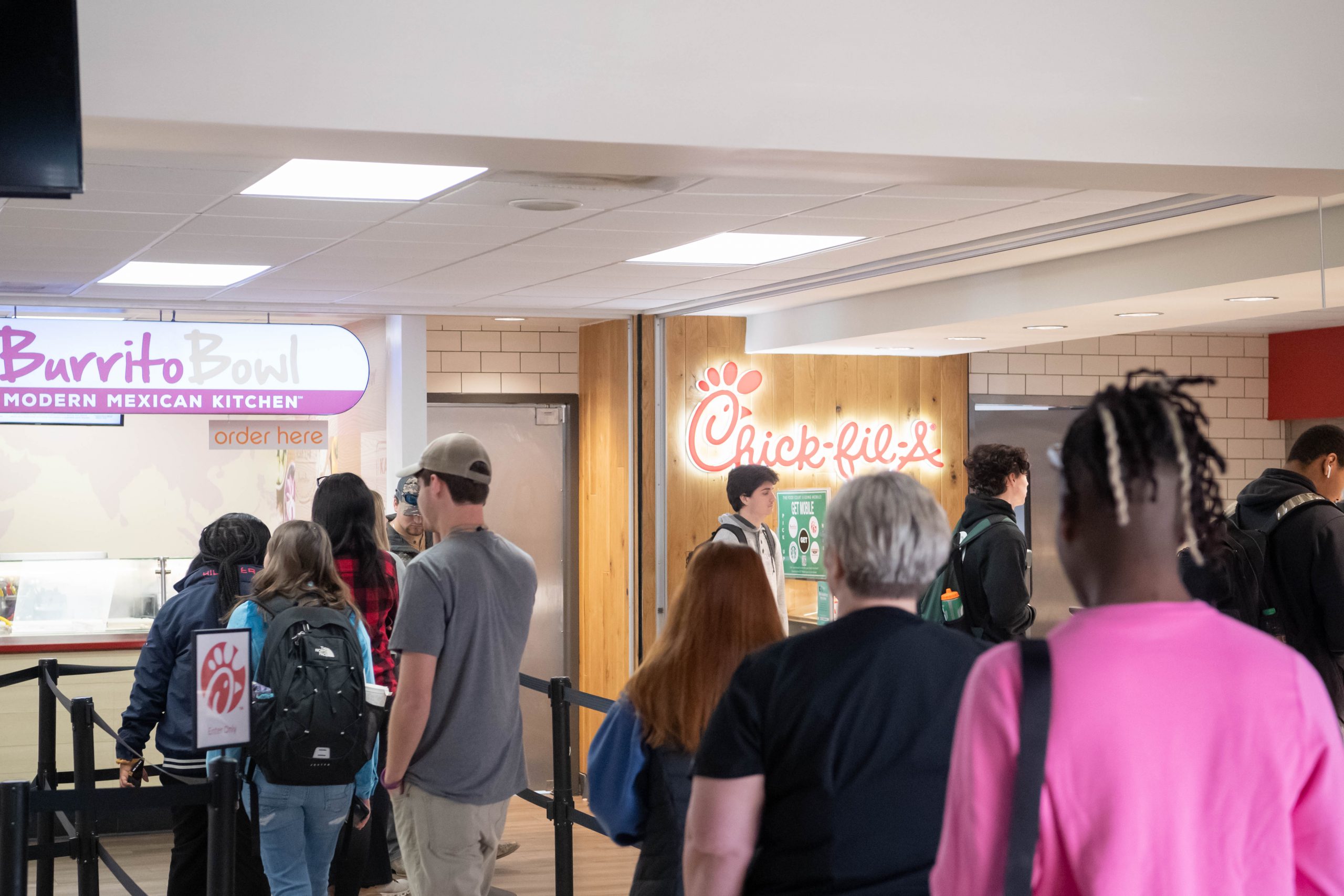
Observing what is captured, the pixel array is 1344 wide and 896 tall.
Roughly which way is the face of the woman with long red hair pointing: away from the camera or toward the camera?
away from the camera

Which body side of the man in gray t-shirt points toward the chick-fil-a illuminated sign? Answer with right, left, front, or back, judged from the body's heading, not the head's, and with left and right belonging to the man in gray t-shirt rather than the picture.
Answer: right

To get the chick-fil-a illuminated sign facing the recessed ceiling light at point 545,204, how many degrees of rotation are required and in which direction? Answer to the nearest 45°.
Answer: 0° — it already faces it

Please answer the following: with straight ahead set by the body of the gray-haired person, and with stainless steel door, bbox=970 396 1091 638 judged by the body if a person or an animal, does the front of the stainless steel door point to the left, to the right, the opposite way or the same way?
the opposite way

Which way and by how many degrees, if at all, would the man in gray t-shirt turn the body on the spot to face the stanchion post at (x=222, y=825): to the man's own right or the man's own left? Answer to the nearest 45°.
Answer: approximately 90° to the man's own left

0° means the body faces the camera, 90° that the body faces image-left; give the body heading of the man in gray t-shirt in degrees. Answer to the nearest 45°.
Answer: approximately 135°

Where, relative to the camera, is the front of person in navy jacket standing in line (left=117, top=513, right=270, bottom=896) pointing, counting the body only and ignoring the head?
away from the camera

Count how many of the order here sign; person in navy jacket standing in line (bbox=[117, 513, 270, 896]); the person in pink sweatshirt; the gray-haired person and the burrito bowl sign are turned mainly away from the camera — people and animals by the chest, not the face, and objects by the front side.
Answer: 3

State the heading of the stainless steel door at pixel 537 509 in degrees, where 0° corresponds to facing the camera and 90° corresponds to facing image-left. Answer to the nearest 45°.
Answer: approximately 0°

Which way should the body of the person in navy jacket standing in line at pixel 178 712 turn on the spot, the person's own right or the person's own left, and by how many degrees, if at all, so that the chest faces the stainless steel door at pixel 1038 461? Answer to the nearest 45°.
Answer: approximately 45° to the person's own right

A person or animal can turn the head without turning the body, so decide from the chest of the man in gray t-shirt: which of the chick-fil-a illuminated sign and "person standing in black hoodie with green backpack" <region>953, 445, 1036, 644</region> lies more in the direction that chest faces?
the chick-fil-a illuminated sign

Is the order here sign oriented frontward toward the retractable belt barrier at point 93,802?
yes

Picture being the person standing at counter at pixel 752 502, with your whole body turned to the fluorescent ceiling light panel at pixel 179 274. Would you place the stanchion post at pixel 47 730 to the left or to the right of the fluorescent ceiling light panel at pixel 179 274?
left

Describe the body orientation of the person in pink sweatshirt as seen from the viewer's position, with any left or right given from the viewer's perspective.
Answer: facing away from the viewer

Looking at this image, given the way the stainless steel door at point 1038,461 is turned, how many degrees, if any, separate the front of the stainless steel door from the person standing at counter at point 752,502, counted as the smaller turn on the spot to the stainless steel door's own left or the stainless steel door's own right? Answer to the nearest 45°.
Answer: approximately 45° to the stainless steel door's own right
